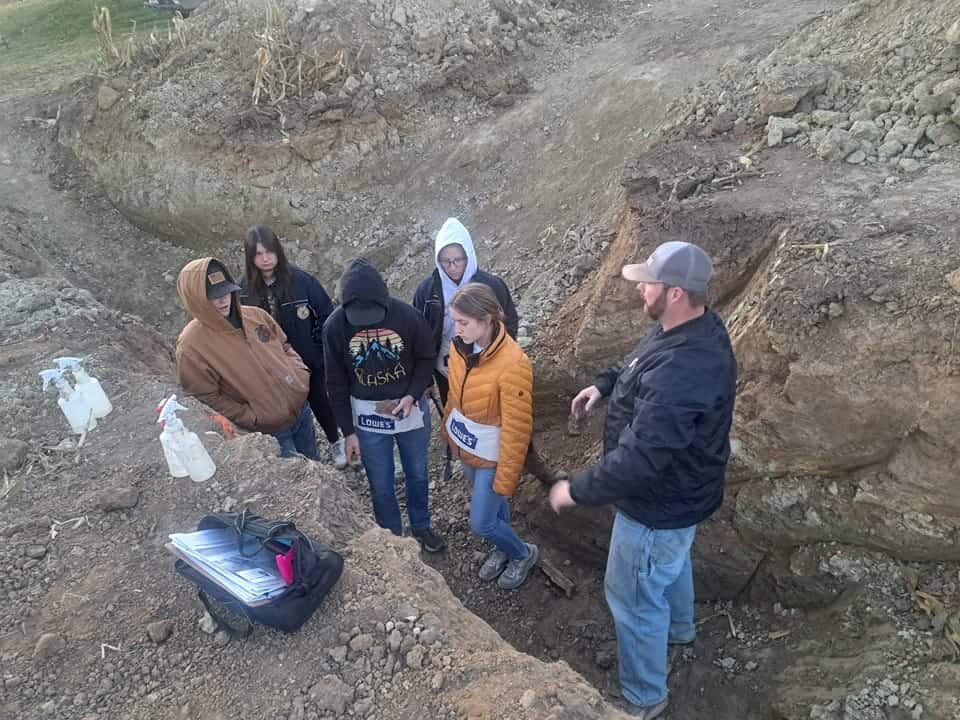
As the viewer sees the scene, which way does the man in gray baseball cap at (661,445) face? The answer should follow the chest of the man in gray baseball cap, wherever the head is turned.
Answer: to the viewer's left

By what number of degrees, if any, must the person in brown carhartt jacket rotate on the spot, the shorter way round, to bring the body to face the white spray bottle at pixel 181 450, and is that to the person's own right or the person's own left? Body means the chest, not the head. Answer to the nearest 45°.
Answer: approximately 45° to the person's own right

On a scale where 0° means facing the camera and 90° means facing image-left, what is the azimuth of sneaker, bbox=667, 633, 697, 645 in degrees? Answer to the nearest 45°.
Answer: approximately 90°

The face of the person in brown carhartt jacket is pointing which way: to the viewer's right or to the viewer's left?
to the viewer's right

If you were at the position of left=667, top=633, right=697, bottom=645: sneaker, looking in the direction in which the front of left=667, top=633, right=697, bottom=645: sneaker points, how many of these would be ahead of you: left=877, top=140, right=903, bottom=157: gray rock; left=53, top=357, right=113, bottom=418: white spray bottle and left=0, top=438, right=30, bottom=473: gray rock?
2

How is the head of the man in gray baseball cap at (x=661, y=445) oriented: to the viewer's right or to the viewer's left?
to the viewer's left
